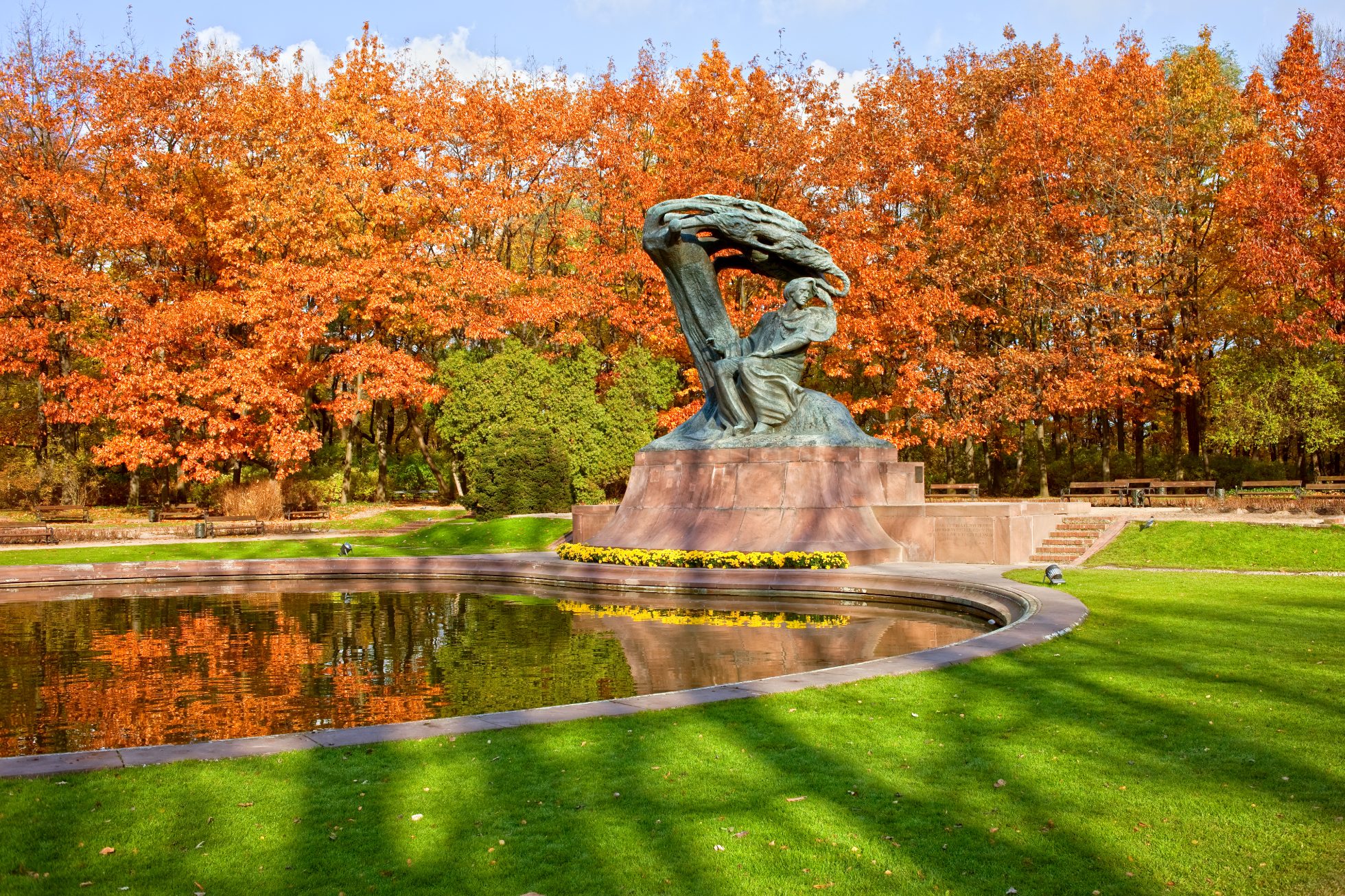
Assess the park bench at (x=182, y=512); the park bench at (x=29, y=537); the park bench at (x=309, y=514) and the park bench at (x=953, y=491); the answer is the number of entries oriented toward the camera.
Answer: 4

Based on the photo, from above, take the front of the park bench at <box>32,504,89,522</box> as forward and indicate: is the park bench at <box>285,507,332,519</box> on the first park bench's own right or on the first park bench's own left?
on the first park bench's own left

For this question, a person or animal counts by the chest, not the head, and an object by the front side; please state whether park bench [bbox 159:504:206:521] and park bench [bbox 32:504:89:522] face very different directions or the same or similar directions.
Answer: same or similar directions

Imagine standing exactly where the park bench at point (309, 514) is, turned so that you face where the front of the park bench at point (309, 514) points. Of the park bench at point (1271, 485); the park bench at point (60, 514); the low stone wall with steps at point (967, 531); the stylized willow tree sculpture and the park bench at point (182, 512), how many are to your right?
2

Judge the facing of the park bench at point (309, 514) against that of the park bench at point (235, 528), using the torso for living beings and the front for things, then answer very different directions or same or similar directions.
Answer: same or similar directions

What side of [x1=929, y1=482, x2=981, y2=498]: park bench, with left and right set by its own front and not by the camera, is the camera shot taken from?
front

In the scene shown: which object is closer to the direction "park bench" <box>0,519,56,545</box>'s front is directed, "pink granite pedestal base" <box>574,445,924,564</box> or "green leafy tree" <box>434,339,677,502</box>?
the pink granite pedestal base

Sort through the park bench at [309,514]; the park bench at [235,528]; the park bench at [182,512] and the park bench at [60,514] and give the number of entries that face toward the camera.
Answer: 4

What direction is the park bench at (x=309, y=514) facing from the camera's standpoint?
toward the camera

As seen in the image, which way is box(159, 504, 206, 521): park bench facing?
toward the camera

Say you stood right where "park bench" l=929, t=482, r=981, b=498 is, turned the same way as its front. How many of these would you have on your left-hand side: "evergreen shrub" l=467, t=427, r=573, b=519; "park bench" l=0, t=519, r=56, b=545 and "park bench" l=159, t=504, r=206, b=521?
0

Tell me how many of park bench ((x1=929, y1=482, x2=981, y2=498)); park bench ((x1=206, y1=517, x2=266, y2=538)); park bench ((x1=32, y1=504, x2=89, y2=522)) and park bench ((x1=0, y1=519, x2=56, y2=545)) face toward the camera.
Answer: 4

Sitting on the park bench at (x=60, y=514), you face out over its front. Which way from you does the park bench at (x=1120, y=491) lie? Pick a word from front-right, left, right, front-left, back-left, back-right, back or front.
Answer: front-left

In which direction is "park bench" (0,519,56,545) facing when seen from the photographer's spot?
facing the viewer

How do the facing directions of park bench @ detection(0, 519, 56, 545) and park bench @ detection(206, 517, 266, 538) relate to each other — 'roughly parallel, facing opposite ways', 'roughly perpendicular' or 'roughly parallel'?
roughly parallel

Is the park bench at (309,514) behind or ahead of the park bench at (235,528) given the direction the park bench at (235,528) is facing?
behind

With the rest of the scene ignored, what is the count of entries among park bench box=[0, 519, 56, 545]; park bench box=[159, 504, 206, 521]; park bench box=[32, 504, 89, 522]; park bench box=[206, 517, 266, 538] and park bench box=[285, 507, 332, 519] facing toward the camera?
5

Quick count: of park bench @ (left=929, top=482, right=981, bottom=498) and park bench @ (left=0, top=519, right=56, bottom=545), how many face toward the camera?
2

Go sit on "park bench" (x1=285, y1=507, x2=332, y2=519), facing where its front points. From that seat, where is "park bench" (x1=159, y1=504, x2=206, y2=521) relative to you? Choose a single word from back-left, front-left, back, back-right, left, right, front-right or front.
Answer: right
